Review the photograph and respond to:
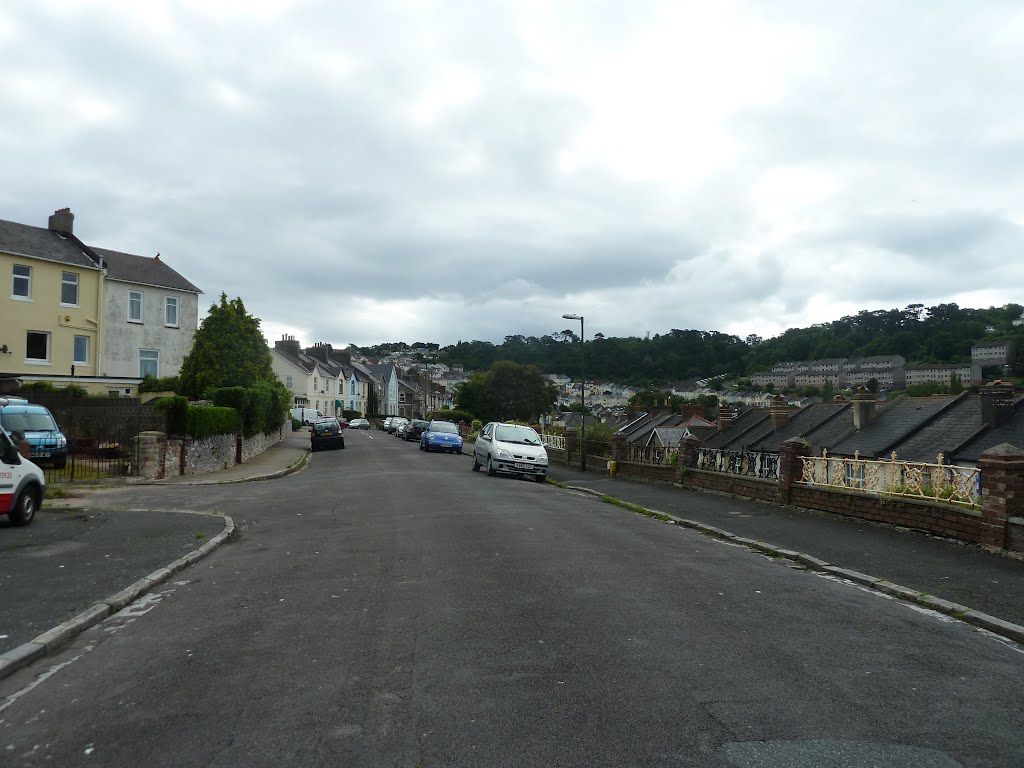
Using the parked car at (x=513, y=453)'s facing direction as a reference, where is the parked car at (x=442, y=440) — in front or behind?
behind

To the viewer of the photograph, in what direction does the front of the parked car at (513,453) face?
facing the viewer and to the right of the viewer

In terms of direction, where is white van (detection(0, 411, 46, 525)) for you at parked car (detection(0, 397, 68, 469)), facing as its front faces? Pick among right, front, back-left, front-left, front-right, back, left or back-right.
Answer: front-right

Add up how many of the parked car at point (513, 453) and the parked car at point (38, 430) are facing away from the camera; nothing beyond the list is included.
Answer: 0

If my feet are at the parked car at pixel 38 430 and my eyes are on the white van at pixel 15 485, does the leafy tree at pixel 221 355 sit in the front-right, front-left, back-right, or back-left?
back-left

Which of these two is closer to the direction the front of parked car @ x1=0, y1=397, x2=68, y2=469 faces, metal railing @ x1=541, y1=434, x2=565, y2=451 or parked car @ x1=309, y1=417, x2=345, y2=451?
the metal railing

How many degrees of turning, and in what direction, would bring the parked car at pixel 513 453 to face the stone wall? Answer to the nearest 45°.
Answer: approximately 135° to its right
